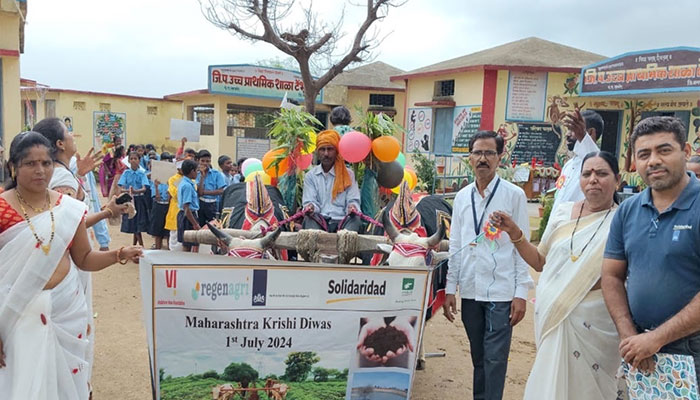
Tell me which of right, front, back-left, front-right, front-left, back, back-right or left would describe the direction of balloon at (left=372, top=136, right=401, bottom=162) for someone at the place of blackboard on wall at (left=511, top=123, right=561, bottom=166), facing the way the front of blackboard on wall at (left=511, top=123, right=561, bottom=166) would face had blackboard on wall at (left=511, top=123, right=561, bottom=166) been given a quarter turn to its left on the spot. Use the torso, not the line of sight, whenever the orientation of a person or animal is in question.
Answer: right

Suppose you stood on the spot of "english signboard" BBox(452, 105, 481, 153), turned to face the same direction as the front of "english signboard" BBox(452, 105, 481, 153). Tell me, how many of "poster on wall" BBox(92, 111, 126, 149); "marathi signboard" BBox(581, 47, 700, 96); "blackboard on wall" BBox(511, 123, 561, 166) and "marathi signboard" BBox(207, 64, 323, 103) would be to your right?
2

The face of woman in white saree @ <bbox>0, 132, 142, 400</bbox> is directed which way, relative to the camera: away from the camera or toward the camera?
toward the camera

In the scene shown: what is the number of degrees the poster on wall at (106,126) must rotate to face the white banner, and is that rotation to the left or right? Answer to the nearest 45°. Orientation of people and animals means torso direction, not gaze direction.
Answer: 0° — it already faces it

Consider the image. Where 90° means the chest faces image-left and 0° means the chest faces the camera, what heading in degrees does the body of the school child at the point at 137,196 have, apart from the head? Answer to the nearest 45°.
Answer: approximately 0°

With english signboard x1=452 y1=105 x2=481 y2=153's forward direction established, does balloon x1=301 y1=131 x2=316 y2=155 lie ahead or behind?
ahead

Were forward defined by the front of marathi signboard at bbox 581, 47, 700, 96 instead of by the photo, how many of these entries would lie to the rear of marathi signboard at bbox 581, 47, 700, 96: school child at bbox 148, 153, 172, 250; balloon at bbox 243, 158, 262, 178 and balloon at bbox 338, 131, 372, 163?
0

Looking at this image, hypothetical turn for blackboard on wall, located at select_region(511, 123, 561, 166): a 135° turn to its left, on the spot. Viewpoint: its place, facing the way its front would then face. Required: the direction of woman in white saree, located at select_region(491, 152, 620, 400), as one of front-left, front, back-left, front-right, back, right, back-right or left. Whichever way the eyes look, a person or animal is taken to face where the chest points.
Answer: back-right

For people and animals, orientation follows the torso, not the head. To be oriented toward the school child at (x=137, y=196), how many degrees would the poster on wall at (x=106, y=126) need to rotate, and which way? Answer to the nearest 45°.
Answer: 0° — it already faces them

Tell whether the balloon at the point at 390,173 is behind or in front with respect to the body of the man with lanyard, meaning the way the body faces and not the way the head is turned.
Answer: behind

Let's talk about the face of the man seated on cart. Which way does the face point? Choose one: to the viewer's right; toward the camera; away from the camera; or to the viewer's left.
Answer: toward the camera

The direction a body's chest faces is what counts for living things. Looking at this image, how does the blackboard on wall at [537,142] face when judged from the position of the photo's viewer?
facing the viewer

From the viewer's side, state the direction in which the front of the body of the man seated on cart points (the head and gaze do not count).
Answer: toward the camera

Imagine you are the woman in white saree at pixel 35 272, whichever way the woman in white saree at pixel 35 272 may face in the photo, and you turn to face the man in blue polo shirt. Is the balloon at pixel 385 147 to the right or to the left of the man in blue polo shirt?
left

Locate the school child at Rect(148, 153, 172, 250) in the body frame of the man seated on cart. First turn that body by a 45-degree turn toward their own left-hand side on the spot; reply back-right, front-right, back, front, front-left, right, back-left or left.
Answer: back

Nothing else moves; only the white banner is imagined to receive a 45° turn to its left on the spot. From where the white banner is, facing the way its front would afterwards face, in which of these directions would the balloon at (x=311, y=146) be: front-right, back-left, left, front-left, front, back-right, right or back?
back-left
